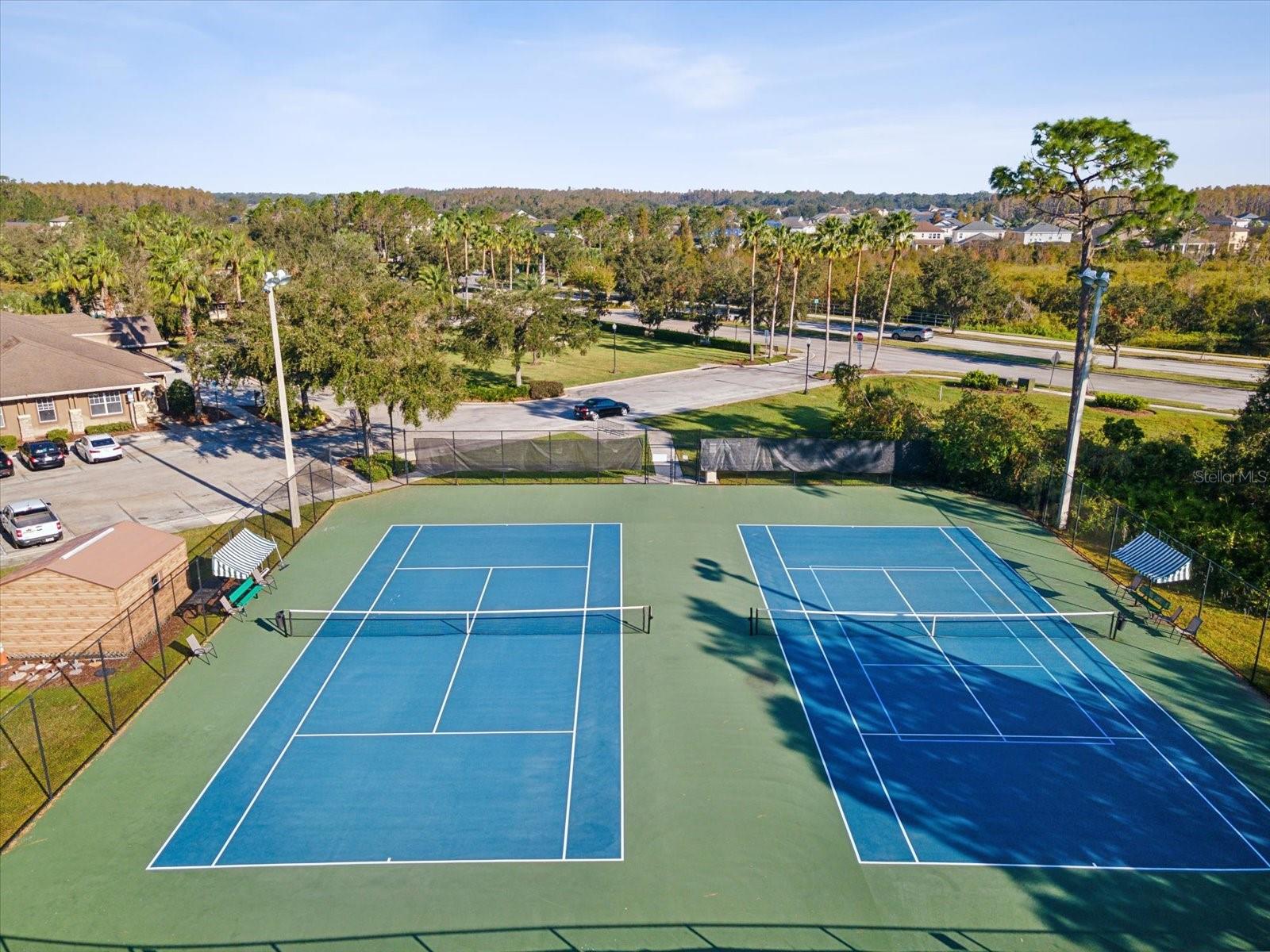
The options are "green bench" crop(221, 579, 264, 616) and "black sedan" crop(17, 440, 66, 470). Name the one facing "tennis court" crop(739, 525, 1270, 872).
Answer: the green bench

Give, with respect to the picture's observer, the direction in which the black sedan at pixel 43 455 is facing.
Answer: facing away from the viewer and to the left of the viewer

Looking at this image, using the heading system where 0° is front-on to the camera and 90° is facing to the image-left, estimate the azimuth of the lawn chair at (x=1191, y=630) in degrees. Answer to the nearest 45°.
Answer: approximately 45°

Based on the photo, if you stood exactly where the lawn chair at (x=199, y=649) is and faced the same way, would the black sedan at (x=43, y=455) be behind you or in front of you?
behind

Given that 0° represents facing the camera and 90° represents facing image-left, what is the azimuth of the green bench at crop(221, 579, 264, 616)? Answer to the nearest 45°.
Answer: approximately 315°

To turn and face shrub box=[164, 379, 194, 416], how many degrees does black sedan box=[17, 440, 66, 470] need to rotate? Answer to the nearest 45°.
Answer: approximately 90° to its right
